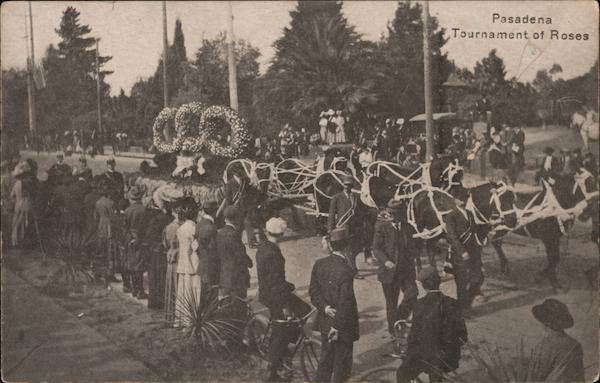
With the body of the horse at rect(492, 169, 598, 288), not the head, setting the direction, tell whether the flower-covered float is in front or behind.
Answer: behind

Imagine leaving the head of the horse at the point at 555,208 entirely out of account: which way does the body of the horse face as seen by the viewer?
to the viewer's right

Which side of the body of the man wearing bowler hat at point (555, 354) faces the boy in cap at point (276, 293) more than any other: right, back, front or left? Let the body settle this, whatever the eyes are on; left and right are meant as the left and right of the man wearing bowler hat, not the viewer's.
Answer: front

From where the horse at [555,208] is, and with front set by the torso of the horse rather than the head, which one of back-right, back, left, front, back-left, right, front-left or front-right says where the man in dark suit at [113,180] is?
back

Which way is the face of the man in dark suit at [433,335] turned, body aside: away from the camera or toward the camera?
away from the camera

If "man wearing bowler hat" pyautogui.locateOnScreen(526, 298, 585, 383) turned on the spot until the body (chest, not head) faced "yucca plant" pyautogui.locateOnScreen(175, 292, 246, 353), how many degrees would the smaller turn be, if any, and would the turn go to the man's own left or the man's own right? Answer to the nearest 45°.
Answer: approximately 90° to the man's own left
